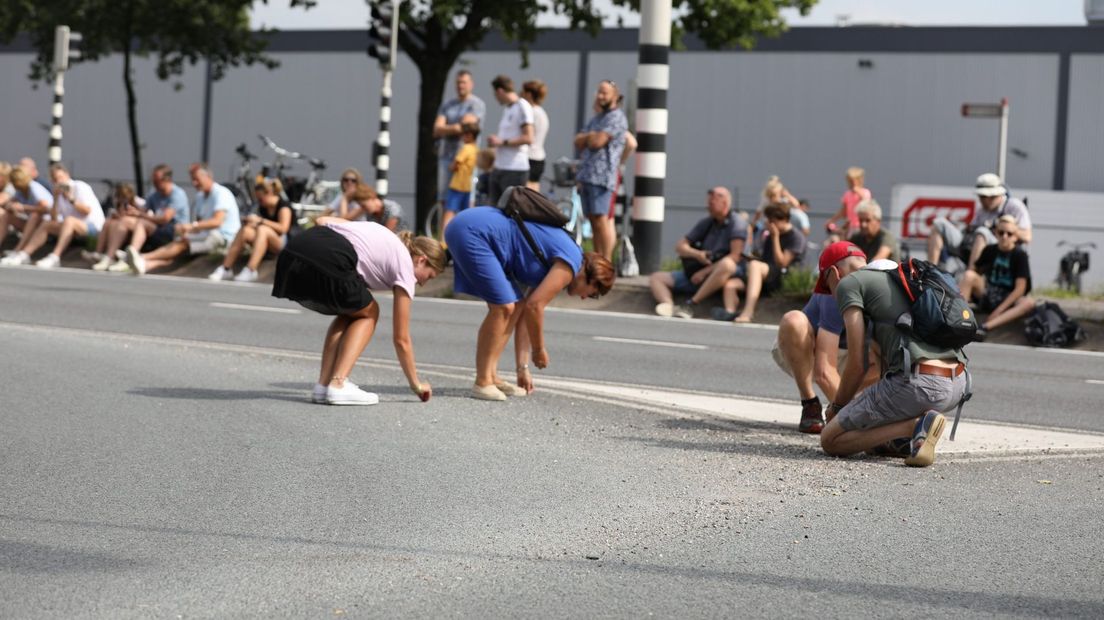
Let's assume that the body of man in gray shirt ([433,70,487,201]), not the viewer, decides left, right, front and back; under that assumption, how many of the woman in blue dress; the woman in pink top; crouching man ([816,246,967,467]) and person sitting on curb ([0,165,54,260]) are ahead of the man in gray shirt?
3

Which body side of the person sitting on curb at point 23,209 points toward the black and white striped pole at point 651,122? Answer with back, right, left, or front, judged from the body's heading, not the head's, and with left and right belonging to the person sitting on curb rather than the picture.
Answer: left

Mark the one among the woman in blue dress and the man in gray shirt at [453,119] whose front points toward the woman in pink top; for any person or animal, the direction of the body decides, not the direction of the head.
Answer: the man in gray shirt

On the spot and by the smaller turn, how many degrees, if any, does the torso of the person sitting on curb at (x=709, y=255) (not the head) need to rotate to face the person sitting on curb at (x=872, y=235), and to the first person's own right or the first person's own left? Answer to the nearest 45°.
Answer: approximately 90° to the first person's own left

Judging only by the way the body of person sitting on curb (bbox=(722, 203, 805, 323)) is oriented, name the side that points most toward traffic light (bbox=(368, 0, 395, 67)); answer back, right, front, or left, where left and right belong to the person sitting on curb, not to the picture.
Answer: right

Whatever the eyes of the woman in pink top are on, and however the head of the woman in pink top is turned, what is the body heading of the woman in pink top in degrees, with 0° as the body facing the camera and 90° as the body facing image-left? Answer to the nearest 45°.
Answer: approximately 270°

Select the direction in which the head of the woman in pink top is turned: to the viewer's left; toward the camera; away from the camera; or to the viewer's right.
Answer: to the viewer's right

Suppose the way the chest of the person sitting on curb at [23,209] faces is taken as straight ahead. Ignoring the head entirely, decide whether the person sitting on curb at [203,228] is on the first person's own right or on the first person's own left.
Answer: on the first person's own left

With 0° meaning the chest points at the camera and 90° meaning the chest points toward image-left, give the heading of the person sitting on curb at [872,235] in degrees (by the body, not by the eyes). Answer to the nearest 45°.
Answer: approximately 45°

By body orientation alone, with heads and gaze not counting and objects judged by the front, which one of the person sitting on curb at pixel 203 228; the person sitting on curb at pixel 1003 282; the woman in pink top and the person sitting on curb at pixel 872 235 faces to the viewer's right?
the woman in pink top

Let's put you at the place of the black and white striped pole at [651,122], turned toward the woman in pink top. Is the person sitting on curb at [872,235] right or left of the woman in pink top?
left

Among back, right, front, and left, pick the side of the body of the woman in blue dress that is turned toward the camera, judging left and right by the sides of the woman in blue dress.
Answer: right
